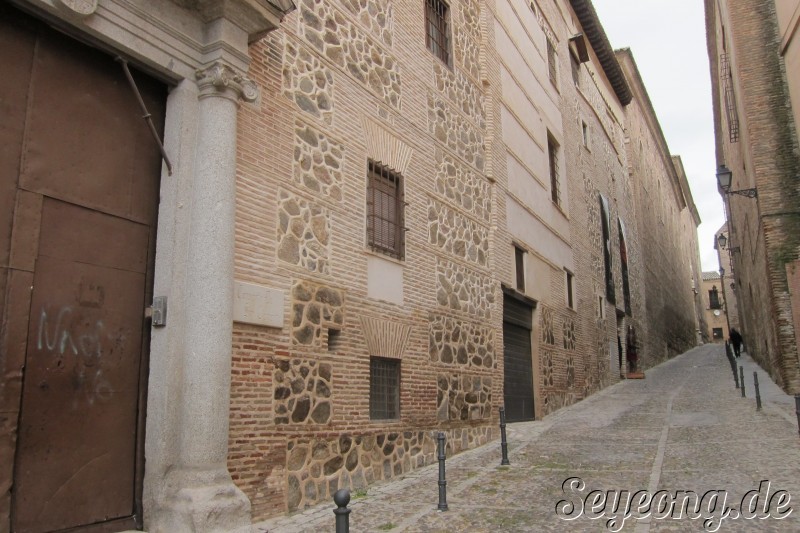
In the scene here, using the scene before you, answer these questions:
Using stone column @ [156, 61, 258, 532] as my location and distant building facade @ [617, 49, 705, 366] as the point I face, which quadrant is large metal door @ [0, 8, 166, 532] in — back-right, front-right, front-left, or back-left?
back-left

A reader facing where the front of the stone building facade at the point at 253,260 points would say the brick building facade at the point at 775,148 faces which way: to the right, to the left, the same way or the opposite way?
the opposite way

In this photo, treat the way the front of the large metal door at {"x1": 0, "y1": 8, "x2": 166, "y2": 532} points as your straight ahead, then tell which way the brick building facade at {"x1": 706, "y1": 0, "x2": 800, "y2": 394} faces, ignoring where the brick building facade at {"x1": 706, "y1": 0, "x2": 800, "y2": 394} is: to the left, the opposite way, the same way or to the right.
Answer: the opposite way

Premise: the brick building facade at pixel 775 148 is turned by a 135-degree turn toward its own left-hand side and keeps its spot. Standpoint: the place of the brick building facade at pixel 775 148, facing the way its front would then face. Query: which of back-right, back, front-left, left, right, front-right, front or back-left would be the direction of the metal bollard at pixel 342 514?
front-right

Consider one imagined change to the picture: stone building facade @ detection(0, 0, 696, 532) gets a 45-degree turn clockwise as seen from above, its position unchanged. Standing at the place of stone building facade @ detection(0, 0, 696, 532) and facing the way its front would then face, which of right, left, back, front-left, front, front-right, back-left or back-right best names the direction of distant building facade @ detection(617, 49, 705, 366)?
back-left

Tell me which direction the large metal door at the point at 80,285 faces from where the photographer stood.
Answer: facing the viewer and to the right of the viewer

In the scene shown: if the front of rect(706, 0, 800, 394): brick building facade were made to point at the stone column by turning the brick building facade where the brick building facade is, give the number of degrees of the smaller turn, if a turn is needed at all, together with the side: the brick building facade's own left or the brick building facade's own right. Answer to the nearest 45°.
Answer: approximately 90° to the brick building facade's own left

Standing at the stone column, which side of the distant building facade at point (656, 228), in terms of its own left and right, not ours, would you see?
right

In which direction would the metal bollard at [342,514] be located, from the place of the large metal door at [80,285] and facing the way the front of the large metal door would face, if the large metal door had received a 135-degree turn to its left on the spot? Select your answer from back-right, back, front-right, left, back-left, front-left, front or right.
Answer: back-right

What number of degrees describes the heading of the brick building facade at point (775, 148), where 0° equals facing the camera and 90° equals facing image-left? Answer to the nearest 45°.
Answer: approximately 90°

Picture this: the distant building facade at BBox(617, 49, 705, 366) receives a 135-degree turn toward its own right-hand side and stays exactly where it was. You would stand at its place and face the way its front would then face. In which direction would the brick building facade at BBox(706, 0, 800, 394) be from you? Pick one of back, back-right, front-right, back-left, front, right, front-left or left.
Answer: front-left

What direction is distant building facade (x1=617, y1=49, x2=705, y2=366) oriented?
to the viewer's right
